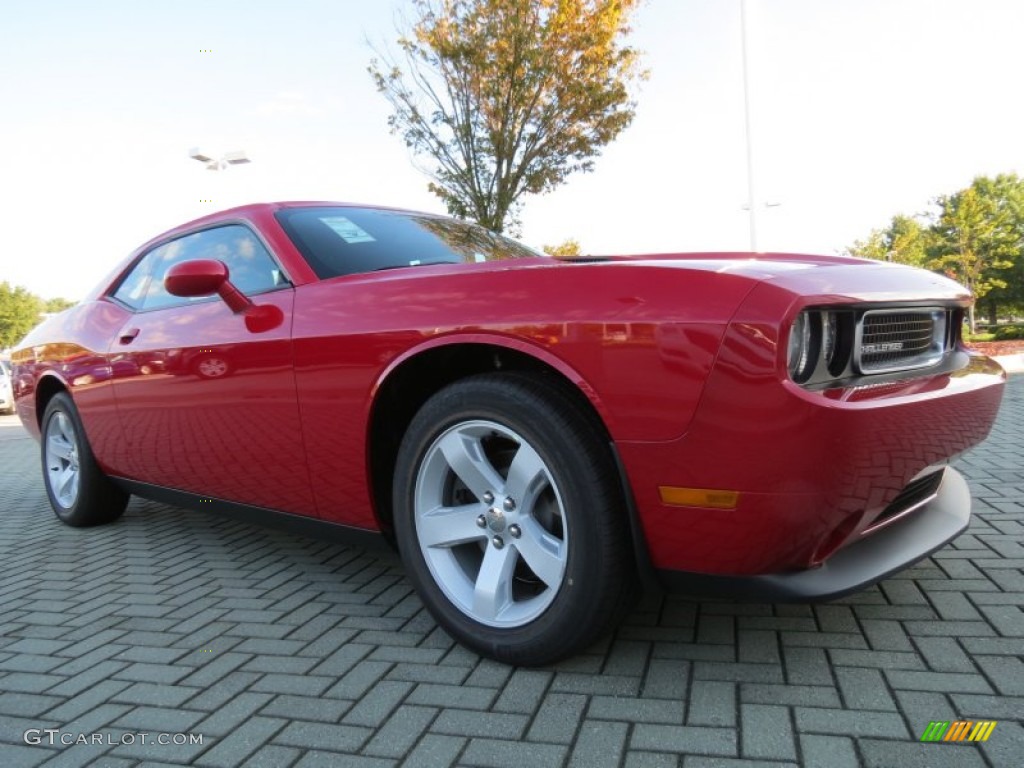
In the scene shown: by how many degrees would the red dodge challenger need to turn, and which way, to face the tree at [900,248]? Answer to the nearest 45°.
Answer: approximately 90° to its left

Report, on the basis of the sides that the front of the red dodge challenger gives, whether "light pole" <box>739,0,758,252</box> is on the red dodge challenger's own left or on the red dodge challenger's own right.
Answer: on the red dodge challenger's own left

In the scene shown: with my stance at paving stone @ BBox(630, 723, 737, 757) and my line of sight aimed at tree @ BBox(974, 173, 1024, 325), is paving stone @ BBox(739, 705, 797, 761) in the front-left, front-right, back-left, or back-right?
front-right

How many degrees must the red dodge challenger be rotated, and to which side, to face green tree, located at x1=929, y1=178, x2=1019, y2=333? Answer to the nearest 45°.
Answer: approximately 90° to its left

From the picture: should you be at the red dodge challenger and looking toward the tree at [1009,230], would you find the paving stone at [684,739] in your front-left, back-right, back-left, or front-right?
back-right

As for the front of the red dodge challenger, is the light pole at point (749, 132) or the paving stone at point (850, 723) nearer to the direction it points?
the paving stone

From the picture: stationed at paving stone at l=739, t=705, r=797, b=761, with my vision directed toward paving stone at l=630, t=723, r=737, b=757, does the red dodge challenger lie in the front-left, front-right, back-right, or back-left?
front-right

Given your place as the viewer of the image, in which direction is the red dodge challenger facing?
facing the viewer and to the right of the viewer

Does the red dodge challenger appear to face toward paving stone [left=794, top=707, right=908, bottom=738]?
yes

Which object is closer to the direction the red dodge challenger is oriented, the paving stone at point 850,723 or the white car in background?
the paving stone
